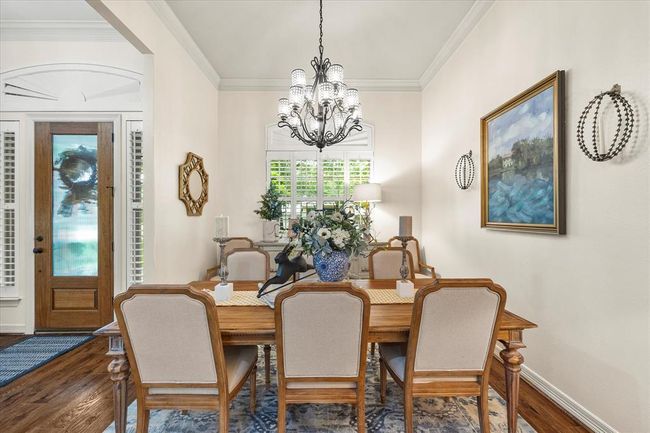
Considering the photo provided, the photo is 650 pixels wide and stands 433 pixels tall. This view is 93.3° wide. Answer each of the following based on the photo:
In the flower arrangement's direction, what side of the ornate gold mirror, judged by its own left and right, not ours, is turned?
front

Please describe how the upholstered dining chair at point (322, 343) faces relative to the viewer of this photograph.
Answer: facing away from the viewer

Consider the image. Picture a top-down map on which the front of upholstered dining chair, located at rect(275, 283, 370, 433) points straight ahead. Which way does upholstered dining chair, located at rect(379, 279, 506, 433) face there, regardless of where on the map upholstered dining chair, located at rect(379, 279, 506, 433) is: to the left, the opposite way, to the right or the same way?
the same way

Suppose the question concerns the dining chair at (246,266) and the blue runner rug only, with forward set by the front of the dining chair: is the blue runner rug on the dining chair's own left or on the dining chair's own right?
on the dining chair's own right

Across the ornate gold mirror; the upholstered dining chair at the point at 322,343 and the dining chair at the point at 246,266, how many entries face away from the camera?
1

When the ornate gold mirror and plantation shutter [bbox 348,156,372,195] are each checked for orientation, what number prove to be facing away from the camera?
0

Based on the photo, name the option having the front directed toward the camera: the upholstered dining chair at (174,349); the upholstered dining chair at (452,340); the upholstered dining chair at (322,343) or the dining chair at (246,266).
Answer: the dining chair

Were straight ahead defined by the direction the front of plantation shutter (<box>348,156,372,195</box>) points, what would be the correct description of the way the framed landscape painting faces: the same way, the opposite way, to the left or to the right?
to the right

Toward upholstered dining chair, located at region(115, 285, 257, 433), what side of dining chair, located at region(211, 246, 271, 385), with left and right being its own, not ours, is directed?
front

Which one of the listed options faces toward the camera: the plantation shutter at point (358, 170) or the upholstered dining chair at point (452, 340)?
the plantation shutter

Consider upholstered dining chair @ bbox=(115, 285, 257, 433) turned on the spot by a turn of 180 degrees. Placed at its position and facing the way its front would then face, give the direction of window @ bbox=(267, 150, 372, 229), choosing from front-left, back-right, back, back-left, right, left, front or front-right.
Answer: back

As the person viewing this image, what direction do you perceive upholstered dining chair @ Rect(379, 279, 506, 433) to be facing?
facing away from the viewer and to the left of the viewer

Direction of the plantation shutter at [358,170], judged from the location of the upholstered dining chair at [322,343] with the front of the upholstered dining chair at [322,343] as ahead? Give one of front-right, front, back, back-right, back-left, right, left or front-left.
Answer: front

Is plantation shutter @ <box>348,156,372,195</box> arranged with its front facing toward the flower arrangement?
yes

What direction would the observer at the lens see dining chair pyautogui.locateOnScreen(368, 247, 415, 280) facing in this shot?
facing the viewer

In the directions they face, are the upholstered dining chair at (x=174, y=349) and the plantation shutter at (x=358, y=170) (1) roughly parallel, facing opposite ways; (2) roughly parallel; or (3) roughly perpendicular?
roughly parallel, facing opposite ways

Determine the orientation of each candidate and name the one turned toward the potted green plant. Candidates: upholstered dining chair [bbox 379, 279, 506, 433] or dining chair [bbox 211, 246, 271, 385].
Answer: the upholstered dining chair

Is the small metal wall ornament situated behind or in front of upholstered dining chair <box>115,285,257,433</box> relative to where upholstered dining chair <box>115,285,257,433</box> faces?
in front

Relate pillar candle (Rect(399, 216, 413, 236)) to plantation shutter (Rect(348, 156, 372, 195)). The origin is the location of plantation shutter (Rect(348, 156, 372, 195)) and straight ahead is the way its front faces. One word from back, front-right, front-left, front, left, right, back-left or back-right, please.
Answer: front

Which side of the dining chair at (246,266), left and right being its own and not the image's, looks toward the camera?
front

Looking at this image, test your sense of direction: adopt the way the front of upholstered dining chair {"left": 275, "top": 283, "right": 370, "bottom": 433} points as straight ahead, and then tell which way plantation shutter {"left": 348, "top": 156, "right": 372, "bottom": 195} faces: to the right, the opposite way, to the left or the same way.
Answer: the opposite way

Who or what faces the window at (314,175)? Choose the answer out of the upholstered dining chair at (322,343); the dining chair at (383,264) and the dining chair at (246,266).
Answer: the upholstered dining chair

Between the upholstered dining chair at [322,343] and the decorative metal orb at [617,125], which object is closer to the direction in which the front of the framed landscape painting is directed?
the upholstered dining chair

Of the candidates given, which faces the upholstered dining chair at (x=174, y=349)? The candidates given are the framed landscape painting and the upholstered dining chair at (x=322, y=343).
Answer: the framed landscape painting
